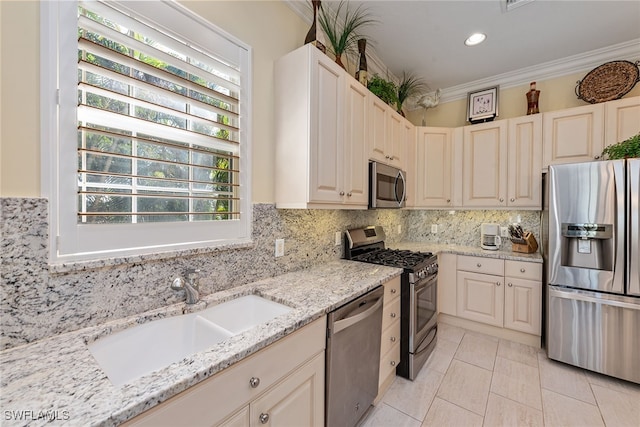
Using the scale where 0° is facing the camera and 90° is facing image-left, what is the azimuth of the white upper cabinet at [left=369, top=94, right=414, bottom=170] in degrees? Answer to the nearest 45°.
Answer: approximately 315°

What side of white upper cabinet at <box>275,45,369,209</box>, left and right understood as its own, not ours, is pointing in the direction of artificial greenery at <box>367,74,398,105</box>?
left

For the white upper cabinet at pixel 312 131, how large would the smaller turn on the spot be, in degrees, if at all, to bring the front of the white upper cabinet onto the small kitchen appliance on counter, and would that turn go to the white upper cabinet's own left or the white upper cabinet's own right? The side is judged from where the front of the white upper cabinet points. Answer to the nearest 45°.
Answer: approximately 90° to the white upper cabinet's own left

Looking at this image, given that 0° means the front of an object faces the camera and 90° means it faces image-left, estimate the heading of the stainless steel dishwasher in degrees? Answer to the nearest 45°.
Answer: approximately 315°

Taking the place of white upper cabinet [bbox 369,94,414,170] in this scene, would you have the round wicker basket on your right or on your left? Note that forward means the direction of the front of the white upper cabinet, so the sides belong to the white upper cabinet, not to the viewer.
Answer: on your left

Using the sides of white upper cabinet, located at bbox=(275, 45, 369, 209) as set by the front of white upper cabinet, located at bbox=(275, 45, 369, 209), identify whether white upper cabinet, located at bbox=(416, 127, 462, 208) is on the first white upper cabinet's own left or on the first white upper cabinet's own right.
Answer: on the first white upper cabinet's own left

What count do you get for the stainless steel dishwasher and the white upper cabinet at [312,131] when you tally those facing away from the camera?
0

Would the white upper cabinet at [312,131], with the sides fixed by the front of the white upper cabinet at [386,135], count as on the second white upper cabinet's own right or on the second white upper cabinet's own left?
on the second white upper cabinet's own right

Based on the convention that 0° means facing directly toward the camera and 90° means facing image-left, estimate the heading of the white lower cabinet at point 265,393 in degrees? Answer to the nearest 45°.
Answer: approximately 315°
